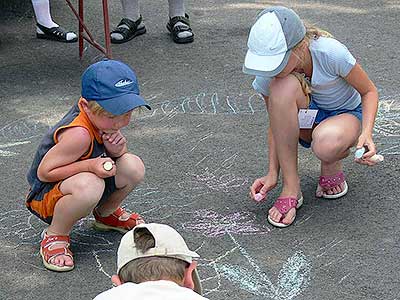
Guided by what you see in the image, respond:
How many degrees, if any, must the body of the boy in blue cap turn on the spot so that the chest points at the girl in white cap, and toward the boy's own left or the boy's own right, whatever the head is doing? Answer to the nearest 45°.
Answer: approximately 45° to the boy's own left

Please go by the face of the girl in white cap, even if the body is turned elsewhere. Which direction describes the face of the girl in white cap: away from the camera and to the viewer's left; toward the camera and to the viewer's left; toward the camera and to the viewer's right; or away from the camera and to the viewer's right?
toward the camera and to the viewer's left

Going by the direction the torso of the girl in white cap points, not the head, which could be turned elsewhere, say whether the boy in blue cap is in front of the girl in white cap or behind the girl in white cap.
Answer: in front

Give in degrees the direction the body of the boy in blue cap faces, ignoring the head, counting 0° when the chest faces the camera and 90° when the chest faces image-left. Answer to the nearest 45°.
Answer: approximately 315°

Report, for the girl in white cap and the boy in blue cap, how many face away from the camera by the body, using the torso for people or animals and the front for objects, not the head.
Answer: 0
